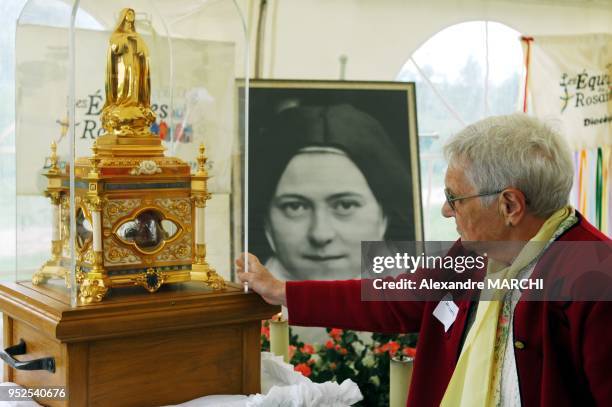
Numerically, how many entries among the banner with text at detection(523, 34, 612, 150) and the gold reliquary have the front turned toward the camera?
2

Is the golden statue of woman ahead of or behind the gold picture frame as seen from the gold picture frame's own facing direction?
ahead

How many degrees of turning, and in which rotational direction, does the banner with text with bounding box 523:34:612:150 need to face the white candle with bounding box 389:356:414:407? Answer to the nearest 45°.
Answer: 0° — it already faces it

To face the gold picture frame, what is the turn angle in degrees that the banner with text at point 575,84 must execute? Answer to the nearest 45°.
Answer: approximately 45° to its right

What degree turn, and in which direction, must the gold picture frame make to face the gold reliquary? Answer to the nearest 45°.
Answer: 0° — it already faces it

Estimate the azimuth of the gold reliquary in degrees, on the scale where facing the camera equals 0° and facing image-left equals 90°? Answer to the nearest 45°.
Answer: approximately 0°

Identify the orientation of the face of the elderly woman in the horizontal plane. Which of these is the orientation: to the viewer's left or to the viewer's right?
to the viewer's left

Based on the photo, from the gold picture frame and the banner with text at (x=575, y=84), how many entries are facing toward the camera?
2

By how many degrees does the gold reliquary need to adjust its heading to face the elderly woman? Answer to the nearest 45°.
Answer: approximately 90° to its left
